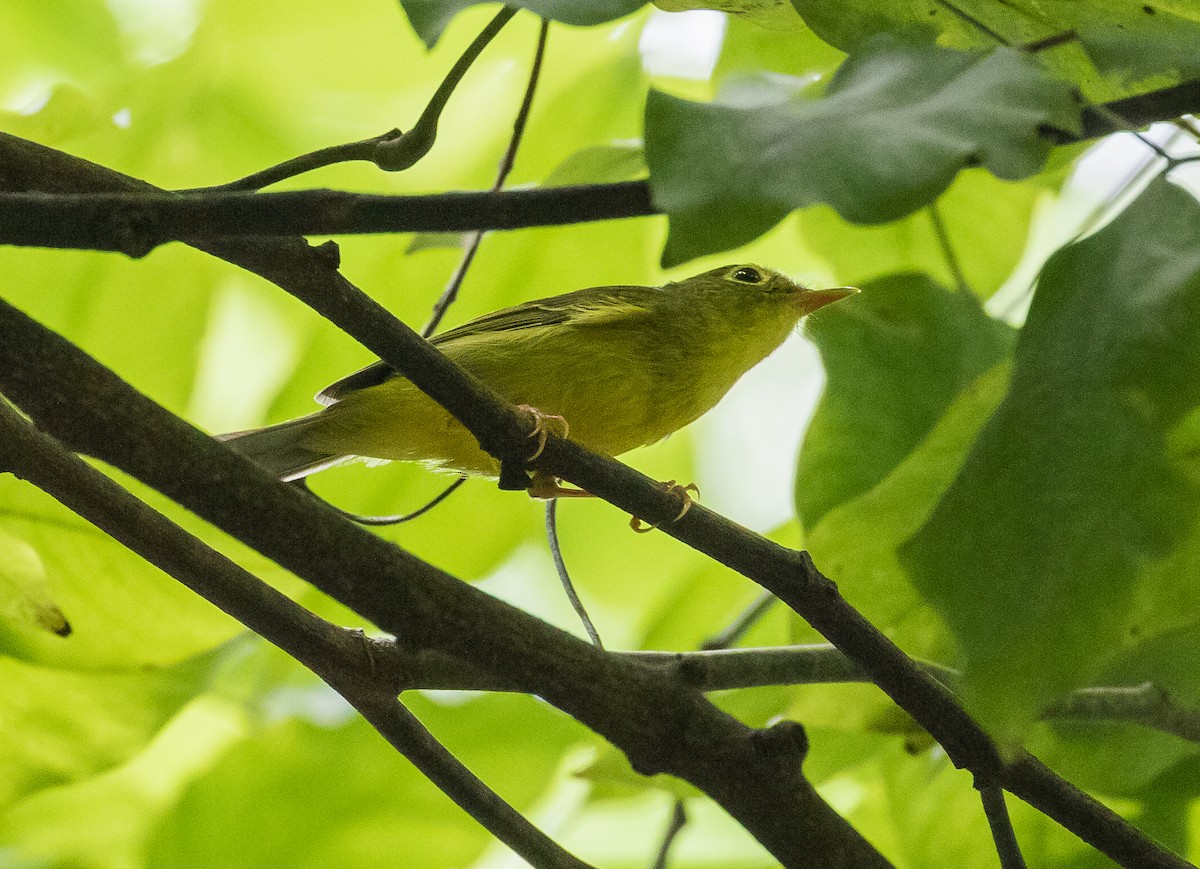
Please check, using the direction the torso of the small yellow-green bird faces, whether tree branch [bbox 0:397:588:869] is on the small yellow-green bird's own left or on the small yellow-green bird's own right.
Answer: on the small yellow-green bird's own right

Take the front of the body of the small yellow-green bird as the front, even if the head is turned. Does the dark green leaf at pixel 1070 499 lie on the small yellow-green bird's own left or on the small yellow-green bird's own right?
on the small yellow-green bird's own right

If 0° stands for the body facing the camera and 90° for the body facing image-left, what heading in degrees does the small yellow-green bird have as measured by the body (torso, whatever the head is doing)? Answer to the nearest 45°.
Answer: approximately 270°

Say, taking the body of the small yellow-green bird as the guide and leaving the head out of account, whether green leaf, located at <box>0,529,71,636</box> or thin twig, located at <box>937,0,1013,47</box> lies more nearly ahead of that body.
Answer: the thin twig
